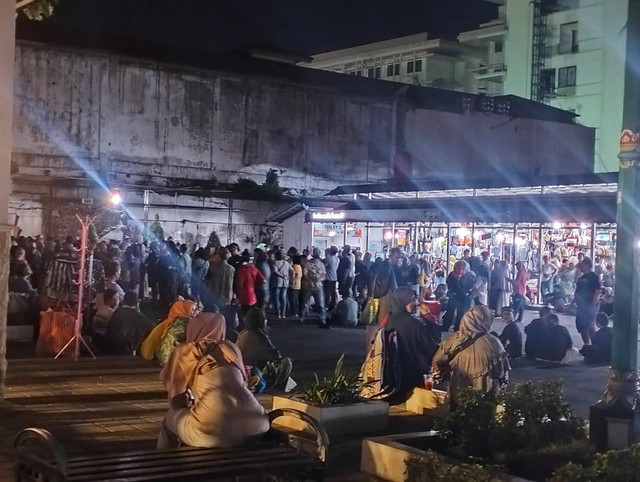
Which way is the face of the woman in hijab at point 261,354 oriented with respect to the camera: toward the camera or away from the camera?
away from the camera

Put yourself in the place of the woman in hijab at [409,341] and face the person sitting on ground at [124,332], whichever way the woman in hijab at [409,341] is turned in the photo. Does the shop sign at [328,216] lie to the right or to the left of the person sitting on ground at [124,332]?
right

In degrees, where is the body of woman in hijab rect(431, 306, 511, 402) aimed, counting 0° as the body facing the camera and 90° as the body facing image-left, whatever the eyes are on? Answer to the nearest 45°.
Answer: approximately 180°

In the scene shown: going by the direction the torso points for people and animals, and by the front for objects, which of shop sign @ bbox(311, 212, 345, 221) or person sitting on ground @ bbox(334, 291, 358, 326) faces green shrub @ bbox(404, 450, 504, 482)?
the shop sign

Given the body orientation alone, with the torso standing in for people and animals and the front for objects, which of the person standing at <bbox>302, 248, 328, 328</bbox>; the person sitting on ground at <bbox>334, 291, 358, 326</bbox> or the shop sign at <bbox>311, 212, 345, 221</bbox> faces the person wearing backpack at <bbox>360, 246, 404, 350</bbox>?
the shop sign
